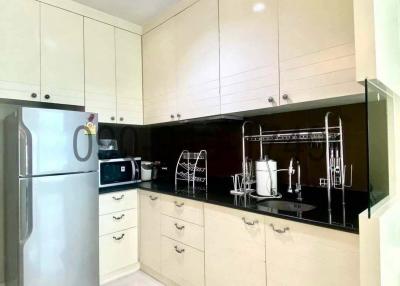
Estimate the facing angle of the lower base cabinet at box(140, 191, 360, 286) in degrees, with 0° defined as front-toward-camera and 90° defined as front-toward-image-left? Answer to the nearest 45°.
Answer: approximately 45°

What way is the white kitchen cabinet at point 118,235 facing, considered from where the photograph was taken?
facing the viewer and to the right of the viewer

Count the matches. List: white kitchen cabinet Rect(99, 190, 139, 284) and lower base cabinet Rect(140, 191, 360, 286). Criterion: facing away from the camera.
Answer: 0

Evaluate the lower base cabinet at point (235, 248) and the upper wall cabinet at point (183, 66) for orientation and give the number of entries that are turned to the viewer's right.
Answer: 0

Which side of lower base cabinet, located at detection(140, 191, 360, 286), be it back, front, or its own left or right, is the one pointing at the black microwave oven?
right
